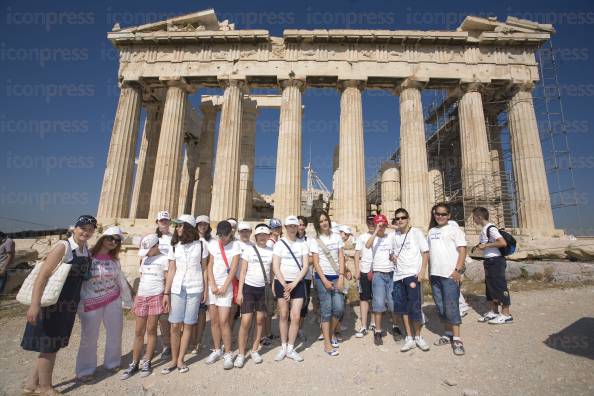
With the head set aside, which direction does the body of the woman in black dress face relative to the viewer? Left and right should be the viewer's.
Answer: facing the viewer and to the right of the viewer

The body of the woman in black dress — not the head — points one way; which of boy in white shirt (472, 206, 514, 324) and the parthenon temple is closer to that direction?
the boy in white shirt

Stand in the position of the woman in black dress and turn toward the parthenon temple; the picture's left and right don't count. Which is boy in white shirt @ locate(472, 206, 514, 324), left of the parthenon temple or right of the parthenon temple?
right

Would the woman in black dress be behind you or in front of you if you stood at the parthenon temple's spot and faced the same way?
in front

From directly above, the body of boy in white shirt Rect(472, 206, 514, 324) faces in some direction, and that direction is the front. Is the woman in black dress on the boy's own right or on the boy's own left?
on the boy's own left

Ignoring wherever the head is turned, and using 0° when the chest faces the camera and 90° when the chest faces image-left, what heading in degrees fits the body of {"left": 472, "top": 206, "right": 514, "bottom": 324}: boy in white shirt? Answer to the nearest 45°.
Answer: approximately 90°

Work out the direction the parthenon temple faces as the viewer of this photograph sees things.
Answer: facing the viewer
